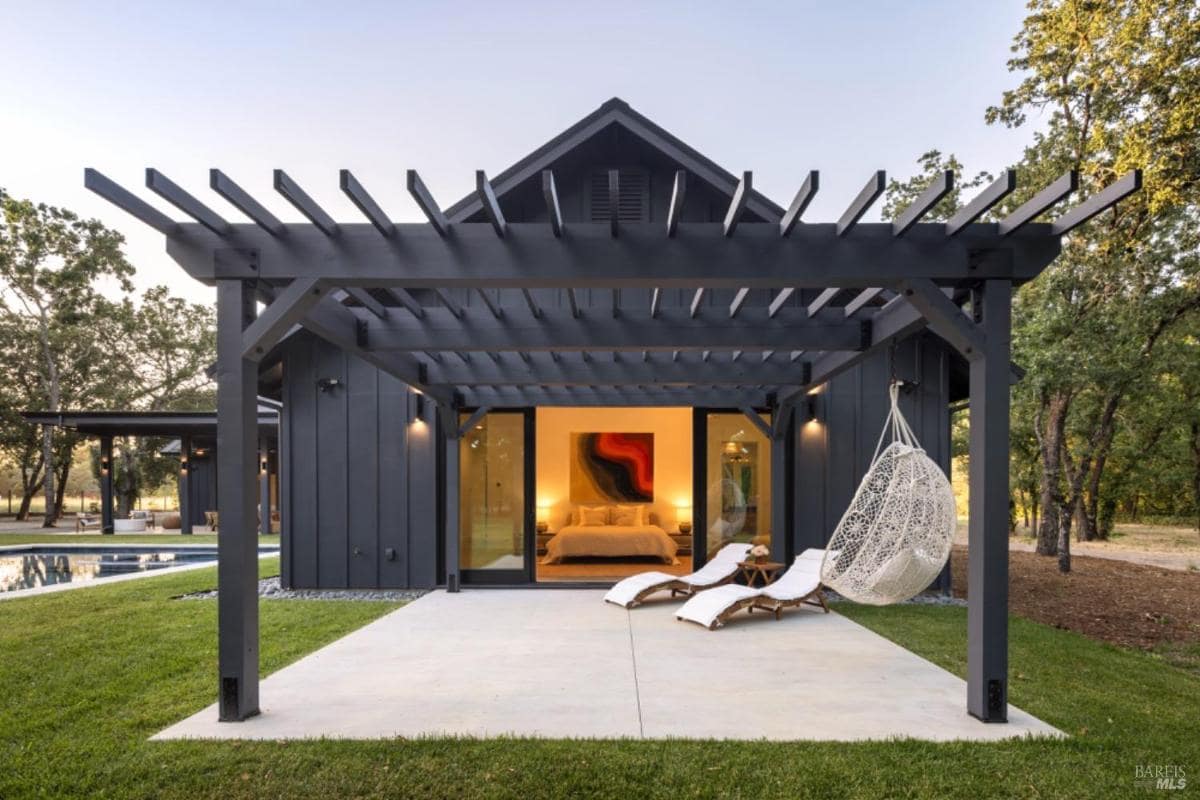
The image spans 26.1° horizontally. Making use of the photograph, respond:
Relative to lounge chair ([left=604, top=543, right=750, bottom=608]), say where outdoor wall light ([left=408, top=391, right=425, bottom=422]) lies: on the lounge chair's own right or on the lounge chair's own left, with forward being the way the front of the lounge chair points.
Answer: on the lounge chair's own right

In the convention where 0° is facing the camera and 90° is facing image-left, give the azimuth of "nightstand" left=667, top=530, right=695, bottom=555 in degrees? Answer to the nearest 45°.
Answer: approximately 0°

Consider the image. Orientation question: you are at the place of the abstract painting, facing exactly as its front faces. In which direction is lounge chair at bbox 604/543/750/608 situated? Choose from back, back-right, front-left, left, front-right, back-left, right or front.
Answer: front

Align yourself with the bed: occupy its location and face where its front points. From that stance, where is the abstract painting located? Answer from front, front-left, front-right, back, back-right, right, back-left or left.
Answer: back

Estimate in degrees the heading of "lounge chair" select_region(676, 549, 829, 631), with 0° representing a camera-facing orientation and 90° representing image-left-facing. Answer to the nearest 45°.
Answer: approximately 45°

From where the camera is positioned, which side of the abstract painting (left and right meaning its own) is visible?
front
